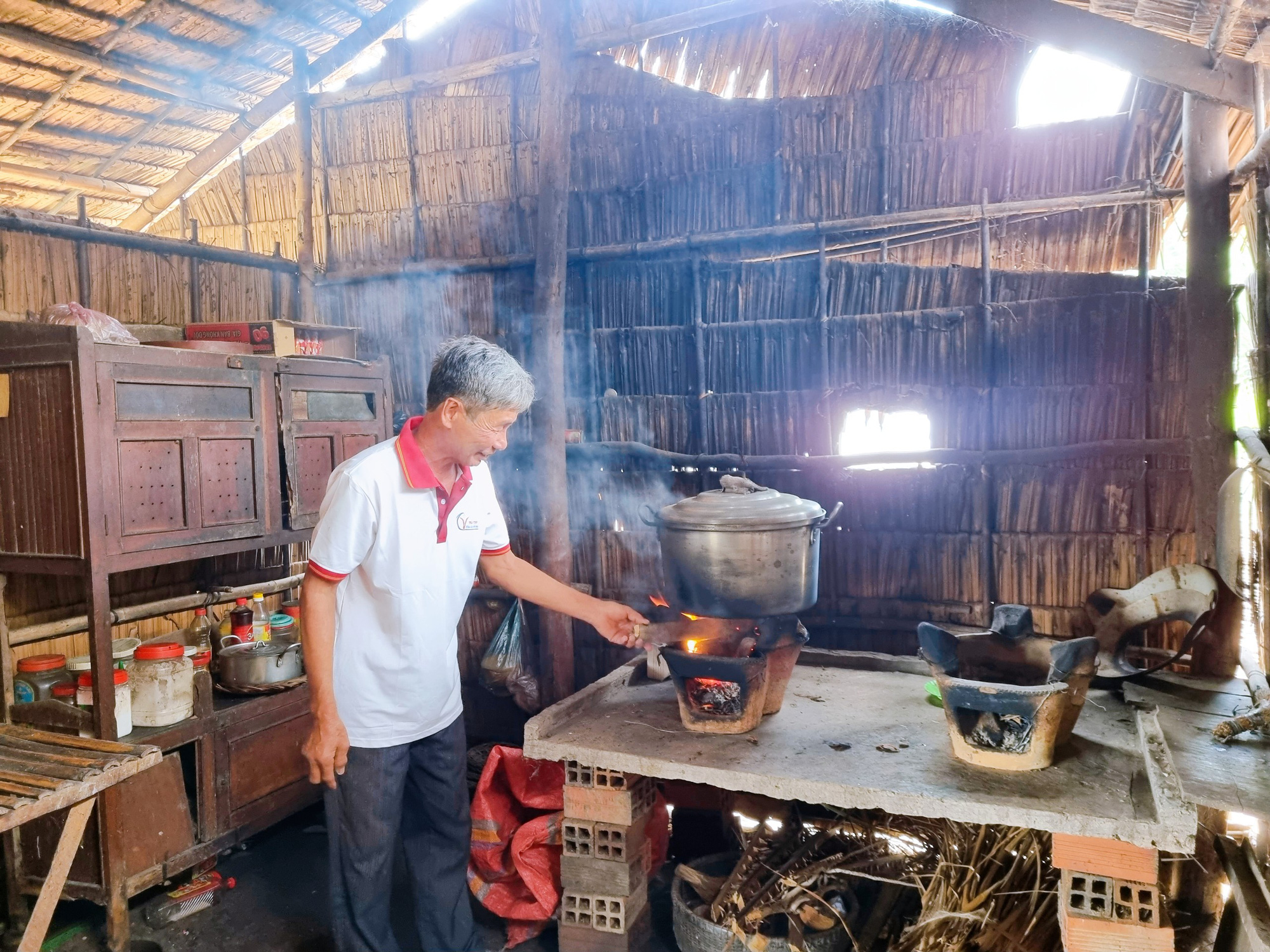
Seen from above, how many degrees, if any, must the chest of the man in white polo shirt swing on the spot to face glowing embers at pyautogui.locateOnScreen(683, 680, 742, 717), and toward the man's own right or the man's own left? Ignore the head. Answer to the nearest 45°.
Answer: approximately 45° to the man's own left

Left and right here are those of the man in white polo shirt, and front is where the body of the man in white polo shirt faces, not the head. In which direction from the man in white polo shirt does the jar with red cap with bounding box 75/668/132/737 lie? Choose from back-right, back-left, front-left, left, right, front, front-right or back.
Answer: back

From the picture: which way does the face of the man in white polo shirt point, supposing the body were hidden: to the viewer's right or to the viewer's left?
to the viewer's right

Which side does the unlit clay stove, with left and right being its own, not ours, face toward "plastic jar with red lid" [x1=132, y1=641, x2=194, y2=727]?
right

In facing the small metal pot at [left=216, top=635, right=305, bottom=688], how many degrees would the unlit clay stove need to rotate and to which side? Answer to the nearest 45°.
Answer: approximately 90° to its right

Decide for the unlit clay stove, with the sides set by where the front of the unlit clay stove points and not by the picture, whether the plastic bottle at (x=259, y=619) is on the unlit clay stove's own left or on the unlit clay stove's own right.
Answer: on the unlit clay stove's own right
